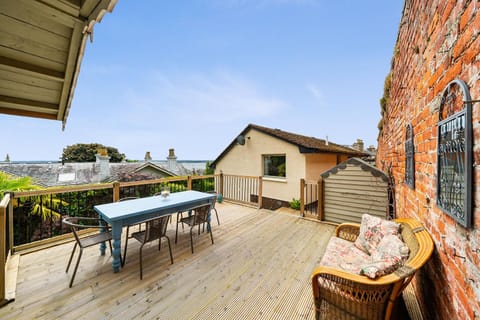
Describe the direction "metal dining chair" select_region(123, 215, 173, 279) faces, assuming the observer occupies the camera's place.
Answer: facing away from the viewer and to the left of the viewer

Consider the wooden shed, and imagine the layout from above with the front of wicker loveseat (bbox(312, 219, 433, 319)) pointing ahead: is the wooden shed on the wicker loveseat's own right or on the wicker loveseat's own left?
on the wicker loveseat's own right

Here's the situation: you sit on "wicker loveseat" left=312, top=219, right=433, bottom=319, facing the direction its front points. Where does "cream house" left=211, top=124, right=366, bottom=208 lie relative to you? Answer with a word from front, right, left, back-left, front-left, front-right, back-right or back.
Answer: front-right

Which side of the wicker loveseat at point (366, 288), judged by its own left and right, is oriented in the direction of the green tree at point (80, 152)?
front

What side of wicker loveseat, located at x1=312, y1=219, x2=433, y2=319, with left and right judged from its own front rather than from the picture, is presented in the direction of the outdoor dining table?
front

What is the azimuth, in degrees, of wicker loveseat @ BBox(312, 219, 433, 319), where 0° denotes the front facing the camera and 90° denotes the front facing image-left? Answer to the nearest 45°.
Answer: approximately 90°

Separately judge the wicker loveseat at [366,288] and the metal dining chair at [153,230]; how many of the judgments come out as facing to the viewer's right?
0

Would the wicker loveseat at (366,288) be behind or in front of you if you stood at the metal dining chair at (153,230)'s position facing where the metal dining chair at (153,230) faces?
behind
